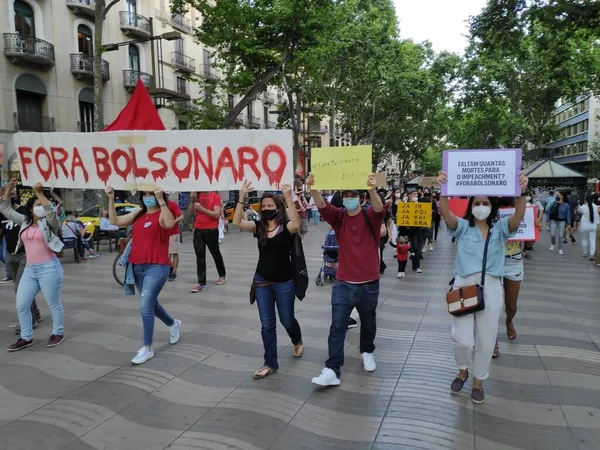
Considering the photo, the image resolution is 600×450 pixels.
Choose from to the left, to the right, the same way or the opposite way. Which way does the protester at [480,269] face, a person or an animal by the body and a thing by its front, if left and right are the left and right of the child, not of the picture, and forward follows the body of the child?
the same way

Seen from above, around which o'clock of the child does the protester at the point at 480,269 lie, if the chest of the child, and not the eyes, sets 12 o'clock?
The protester is roughly at 12 o'clock from the child.

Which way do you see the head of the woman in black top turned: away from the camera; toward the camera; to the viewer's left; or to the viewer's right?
toward the camera

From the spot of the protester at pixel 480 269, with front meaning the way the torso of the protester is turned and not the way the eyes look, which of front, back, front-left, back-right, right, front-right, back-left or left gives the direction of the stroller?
back-right

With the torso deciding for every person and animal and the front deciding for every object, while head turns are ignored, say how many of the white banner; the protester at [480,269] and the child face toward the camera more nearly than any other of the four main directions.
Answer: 3

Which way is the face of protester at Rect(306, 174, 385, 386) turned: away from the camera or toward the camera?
toward the camera

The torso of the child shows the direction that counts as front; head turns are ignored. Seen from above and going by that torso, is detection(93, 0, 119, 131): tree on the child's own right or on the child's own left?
on the child's own right

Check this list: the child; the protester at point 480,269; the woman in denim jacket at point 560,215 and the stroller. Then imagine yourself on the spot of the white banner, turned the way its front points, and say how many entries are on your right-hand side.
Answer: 0

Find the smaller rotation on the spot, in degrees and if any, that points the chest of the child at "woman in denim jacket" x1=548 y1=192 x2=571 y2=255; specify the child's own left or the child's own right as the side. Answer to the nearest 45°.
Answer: approximately 135° to the child's own left

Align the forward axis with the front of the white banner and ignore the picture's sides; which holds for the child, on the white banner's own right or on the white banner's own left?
on the white banner's own left

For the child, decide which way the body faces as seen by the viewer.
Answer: toward the camera

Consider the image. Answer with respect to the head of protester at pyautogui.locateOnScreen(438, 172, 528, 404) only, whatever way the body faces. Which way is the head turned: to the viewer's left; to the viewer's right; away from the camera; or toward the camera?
toward the camera

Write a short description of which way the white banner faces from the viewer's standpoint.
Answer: facing the viewer

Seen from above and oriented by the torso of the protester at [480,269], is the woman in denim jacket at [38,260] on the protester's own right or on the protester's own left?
on the protester's own right

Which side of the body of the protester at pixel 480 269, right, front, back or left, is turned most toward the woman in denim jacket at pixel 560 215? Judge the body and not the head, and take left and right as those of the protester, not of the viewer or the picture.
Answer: back

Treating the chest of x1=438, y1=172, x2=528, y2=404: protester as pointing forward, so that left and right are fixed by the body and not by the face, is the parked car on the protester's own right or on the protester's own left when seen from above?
on the protester's own right

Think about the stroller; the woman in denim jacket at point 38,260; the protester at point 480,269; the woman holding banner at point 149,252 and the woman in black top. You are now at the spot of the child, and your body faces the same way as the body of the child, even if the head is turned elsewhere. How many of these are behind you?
0

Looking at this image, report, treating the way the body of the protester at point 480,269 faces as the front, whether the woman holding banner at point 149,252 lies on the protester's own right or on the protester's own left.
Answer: on the protester's own right

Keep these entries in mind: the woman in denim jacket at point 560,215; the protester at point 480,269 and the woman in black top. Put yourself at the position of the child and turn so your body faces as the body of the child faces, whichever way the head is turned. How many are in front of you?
2
